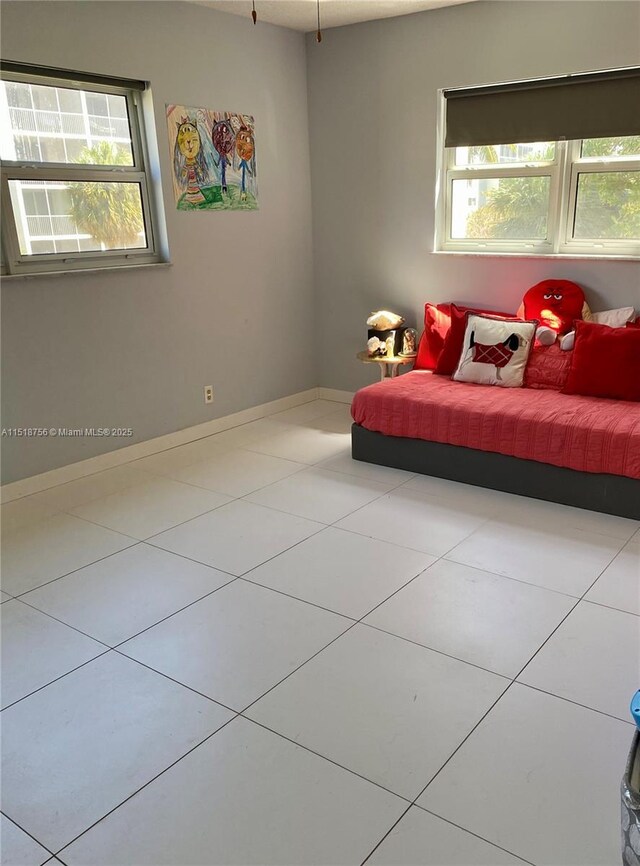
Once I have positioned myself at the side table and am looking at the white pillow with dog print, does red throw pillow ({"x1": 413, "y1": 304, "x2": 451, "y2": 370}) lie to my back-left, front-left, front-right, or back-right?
front-left

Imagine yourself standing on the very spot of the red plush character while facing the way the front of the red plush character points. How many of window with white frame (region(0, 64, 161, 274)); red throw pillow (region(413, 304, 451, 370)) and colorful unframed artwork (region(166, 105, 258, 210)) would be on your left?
0

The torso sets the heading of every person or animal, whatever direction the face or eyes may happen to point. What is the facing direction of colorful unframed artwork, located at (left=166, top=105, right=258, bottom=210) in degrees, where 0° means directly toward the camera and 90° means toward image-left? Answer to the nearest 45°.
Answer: approximately 315°

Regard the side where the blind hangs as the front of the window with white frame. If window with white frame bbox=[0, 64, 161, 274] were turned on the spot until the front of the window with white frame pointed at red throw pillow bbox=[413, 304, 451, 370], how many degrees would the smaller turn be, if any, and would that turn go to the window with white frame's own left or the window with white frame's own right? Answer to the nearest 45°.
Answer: approximately 45° to the window with white frame's own left

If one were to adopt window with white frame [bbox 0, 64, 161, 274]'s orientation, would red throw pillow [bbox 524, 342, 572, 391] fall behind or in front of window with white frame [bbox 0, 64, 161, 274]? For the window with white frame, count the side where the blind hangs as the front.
in front

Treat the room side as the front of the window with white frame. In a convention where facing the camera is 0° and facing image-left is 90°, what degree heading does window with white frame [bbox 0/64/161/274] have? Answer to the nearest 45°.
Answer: approximately 315°

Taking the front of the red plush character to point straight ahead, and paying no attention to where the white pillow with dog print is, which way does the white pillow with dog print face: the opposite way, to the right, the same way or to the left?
the same way

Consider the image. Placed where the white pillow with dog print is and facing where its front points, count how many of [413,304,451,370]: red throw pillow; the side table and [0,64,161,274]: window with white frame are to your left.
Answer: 0

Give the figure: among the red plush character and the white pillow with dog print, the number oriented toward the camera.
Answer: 2

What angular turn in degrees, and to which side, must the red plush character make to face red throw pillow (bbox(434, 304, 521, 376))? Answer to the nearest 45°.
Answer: approximately 90° to its right

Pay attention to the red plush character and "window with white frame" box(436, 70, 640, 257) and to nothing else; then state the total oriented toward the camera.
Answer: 2

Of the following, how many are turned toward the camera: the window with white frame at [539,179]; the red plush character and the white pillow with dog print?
3

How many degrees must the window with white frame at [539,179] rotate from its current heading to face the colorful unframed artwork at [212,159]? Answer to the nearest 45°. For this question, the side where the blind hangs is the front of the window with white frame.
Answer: approximately 90° to its right

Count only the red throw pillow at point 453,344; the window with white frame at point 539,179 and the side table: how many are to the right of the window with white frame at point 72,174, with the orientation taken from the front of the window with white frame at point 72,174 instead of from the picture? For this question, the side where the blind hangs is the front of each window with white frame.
0

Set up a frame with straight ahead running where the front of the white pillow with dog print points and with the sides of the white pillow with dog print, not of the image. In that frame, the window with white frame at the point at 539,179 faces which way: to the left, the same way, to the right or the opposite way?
the same way

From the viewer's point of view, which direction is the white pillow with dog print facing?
toward the camera

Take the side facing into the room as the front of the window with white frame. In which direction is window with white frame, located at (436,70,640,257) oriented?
toward the camera
